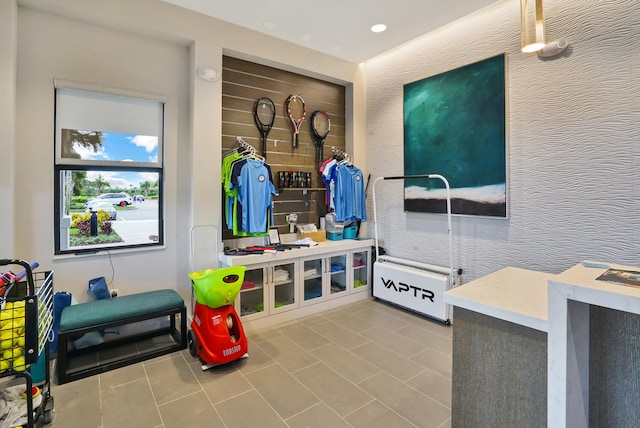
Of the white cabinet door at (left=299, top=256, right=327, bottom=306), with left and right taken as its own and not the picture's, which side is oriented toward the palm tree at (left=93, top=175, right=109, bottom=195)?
back

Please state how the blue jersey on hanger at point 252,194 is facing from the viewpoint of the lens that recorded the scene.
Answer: facing the viewer

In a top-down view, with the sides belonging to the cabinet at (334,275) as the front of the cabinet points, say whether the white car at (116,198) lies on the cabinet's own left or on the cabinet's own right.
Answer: on the cabinet's own right

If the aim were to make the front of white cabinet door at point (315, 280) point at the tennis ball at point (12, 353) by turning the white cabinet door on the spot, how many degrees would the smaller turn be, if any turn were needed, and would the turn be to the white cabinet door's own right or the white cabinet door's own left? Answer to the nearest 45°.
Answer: approximately 90° to the white cabinet door's own right

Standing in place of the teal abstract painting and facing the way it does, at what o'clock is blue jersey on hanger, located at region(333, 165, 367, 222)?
The blue jersey on hanger is roughly at 2 o'clock from the teal abstract painting.

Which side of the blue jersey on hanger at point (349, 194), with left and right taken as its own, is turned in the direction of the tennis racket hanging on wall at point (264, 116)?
right

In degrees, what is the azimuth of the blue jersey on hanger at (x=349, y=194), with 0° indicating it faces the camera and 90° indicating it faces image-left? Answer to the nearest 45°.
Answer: approximately 315°

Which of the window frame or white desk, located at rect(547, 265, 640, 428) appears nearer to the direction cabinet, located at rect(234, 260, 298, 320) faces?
the white desk

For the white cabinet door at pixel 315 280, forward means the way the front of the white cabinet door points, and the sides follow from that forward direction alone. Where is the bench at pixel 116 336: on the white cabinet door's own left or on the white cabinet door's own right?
on the white cabinet door's own right

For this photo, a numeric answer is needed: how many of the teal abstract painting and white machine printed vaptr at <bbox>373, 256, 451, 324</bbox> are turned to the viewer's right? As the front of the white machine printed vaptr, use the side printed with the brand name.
0

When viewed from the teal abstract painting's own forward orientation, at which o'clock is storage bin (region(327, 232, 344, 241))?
The storage bin is roughly at 2 o'clock from the teal abstract painting.

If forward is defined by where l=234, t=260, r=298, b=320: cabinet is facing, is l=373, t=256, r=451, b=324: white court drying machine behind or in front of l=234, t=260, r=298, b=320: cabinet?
in front

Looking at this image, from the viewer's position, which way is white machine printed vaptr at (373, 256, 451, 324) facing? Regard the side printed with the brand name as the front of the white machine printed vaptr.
facing the viewer and to the left of the viewer

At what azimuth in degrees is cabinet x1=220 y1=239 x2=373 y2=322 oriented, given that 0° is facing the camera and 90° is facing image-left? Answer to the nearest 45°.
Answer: approximately 315°

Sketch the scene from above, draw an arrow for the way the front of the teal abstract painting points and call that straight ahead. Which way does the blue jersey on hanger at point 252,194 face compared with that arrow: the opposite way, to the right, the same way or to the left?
to the left
